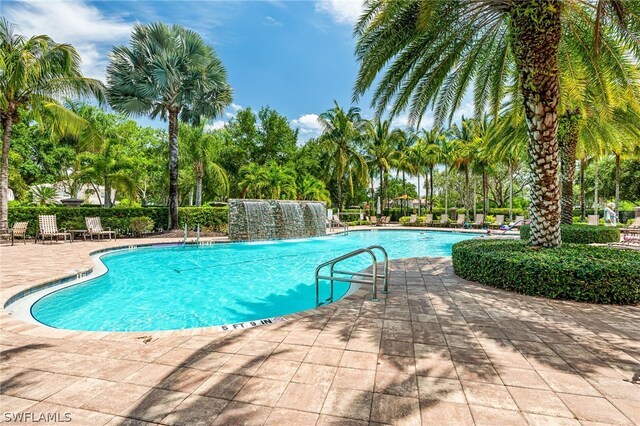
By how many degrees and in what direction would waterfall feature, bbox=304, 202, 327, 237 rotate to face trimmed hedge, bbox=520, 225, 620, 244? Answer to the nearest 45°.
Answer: approximately 45° to its left

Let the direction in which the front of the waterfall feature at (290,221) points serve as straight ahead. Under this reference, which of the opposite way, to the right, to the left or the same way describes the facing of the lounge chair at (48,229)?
to the left

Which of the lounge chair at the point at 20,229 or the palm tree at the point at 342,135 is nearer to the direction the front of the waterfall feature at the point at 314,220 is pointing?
the lounge chair

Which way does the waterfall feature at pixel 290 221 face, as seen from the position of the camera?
facing the viewer

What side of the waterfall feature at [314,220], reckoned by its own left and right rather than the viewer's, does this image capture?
front

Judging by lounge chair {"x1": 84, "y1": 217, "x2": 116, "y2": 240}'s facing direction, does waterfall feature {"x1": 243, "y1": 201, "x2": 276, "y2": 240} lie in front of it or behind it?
in front

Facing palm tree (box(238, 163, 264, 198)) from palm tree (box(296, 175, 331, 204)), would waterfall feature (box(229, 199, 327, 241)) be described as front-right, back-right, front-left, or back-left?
front-left

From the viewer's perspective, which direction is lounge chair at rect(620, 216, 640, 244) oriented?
to the viewer's left

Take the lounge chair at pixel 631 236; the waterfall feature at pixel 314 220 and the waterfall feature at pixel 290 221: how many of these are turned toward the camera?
2

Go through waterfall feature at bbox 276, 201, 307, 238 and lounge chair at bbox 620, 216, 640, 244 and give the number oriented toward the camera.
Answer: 1

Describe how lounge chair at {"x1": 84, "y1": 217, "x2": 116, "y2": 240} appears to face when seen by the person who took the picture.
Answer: facing the viewer and to the right of the viewer
